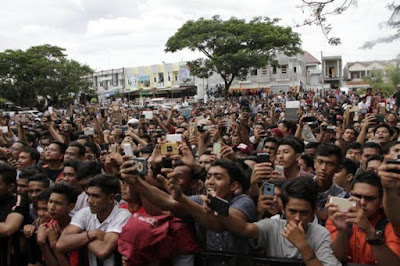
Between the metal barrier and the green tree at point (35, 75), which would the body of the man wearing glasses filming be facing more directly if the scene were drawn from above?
the metal barrier

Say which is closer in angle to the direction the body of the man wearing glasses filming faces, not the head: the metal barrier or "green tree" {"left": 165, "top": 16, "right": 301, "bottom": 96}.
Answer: the metal barrier

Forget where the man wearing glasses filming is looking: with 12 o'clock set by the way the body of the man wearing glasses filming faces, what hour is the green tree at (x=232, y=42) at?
The green tree is roughly at 4 o'clock from the man wearing glasses filming.

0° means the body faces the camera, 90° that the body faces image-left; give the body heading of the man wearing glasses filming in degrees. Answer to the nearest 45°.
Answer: approximately 45°

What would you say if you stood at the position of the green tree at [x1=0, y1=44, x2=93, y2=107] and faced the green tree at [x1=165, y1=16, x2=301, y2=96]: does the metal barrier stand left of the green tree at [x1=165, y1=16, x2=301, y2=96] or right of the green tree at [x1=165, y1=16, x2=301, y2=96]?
right
